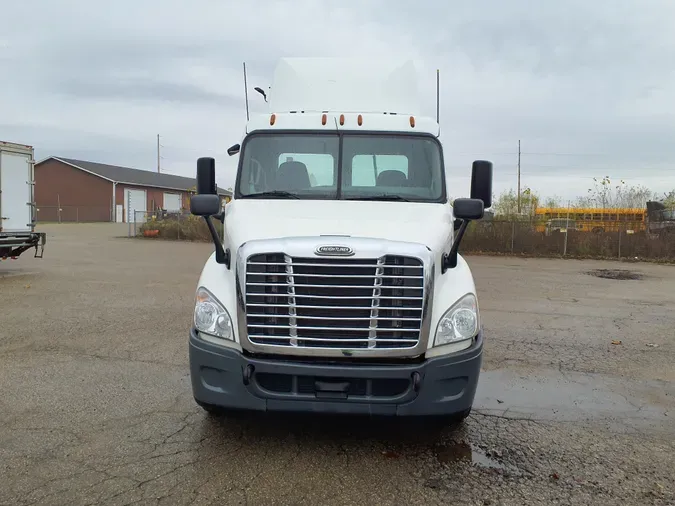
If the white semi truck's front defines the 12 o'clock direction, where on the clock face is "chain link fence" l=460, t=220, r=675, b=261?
The chain link fence is roughly at 7 o'clock from the white semi truck.

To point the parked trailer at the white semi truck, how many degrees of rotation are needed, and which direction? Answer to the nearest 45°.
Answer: approximately 135° to its left

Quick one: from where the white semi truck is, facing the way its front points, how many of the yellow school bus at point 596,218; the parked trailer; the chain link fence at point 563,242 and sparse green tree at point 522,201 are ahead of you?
0

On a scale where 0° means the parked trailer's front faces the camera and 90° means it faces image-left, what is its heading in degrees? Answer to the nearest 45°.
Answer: approximately 135°

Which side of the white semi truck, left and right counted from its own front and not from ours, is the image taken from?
front

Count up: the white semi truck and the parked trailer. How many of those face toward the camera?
1

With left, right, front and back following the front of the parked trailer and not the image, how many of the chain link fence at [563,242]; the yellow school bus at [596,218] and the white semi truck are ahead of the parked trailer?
0

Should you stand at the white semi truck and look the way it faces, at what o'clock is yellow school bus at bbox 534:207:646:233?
The yellow school bus is roughly at 7 o'clock from the white semi truck.

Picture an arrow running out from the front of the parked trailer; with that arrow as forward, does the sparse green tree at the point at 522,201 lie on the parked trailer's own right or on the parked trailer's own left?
on the parked trailer's own right

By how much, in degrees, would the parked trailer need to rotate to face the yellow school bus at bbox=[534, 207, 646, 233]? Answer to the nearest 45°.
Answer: approximately 135° to its right

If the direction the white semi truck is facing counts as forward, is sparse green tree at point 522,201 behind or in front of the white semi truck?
behind

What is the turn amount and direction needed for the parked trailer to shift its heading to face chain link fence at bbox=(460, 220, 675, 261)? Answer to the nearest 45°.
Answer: approximately 135° to its right

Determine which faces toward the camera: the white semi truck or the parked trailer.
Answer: the white semi truck
